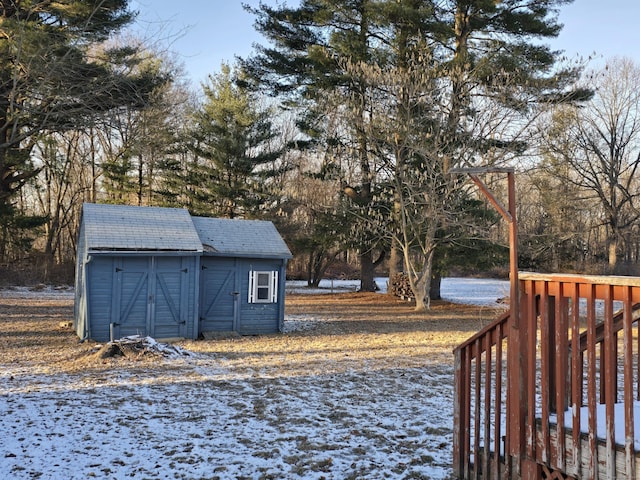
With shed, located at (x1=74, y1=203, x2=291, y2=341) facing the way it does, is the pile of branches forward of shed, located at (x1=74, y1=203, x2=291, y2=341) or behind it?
forward

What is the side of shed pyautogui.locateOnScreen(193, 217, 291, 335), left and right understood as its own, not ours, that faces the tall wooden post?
front

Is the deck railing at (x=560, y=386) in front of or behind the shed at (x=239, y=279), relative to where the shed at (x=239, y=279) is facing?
in front

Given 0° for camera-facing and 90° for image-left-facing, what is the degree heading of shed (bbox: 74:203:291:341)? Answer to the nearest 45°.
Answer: approximately 0°

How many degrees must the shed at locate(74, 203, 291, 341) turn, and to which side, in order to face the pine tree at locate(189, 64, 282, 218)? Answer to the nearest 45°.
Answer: approximately 180°

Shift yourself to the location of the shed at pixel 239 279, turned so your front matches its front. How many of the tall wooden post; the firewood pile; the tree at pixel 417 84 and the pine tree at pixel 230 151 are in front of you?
1

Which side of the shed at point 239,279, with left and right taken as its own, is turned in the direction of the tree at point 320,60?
back

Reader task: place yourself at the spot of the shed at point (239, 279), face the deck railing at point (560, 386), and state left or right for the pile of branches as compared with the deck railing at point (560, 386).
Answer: right
